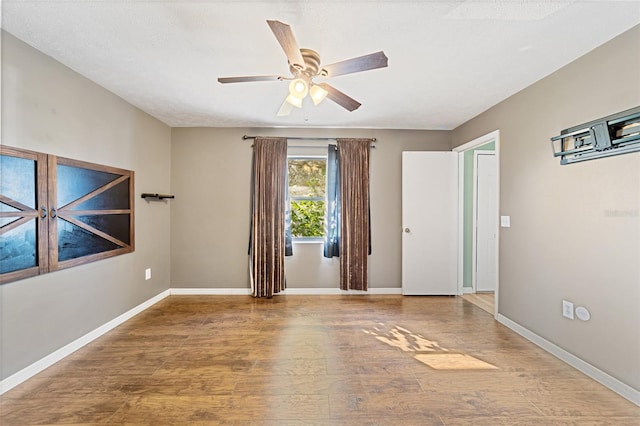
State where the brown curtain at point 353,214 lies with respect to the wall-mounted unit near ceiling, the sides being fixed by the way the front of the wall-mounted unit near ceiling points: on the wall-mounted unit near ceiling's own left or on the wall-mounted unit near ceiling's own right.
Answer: on the wall-mounted unit near ceiling's own right

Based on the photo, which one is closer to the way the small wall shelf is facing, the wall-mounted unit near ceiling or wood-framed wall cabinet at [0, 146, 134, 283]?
the wall-mounted unit near ceiling

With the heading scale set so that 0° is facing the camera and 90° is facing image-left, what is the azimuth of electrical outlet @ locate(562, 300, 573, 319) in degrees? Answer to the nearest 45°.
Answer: approximately 45°

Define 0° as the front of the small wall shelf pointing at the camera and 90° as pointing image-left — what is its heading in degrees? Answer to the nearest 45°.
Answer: approximately 315°
